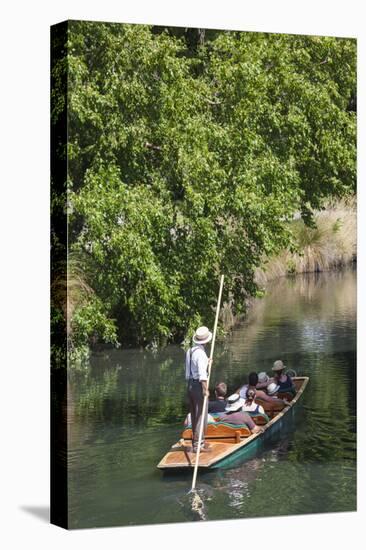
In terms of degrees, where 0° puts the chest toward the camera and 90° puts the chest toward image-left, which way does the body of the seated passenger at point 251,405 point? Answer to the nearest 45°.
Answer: approximately 225°

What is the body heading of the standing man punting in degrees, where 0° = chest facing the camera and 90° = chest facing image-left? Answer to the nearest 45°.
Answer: approximately 225°

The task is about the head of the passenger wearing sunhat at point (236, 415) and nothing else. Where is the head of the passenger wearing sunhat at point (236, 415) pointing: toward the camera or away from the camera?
away from the camera

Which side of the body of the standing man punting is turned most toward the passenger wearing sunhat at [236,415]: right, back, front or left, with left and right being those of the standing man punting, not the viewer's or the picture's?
front

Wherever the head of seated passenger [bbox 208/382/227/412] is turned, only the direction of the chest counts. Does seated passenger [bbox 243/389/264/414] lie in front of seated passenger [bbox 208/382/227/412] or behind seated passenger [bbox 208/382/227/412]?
in front

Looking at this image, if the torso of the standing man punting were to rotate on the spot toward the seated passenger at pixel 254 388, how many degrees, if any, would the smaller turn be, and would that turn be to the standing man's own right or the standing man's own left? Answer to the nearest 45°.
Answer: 0° — they already face them

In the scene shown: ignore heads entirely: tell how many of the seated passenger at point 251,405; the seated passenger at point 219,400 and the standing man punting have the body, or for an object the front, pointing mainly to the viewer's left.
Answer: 0

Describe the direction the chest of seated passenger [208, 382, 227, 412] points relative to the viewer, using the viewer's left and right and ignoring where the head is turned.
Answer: facing away from the viewer and to the right of the viewer

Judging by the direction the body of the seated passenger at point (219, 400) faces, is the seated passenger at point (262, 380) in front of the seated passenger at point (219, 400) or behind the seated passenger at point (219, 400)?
in front

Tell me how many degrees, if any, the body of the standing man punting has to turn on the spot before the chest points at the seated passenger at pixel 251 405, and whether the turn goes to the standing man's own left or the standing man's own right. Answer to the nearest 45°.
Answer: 0° — they already face them
